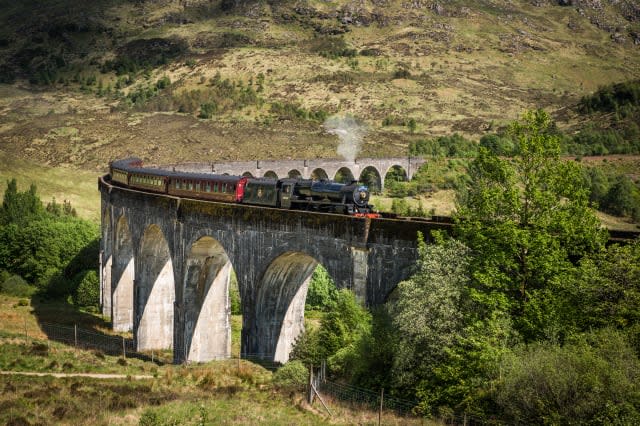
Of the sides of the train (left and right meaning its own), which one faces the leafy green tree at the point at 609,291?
front

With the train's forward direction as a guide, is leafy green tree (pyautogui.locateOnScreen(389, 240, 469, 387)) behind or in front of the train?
in front

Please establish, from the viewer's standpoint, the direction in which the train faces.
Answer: facing the viewer and to the right of the viewer

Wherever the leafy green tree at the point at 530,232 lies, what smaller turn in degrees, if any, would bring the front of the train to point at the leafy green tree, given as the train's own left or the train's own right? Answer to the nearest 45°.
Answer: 0° — it already faces it

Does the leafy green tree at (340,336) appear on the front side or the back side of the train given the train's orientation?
on the front side

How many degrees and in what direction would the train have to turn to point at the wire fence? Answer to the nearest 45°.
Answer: approximately 45° to its right

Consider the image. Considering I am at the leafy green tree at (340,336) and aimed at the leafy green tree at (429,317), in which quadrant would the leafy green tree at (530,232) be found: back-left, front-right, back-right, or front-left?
front-left
